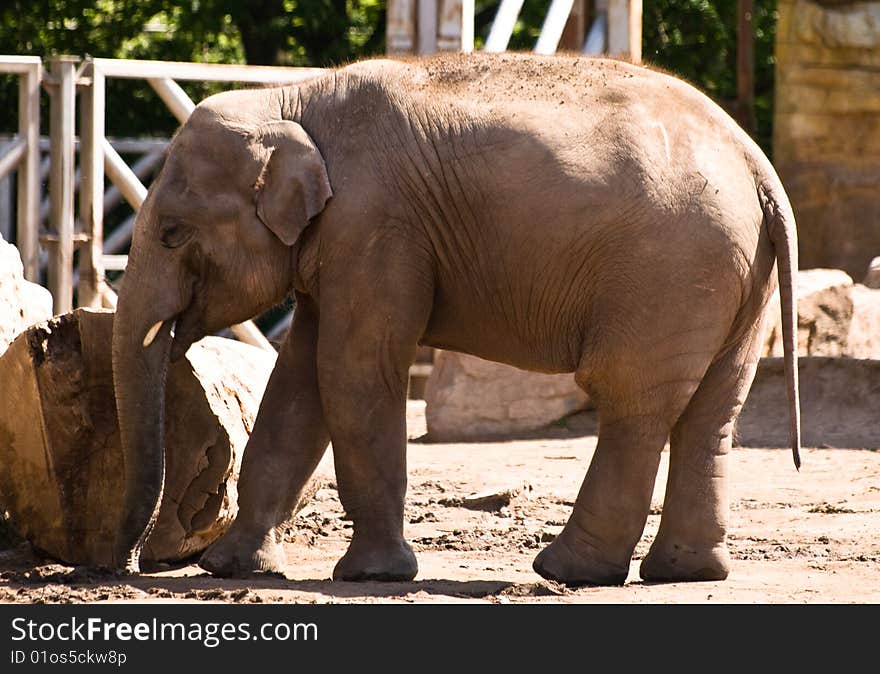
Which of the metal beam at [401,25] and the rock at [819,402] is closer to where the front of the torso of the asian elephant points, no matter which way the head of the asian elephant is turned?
the metal beam

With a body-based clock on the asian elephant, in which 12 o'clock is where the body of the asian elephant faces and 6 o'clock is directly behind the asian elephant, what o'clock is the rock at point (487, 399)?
The rock is roughly at 3 o'clock from the asian elephant.

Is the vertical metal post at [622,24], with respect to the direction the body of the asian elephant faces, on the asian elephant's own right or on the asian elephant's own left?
on the asian elephant's own right

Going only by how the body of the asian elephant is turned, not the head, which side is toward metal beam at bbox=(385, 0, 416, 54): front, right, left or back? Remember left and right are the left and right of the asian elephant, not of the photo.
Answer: right

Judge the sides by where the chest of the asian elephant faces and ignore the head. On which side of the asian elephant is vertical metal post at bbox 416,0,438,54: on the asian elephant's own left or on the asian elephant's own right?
on the asian elephant's own right

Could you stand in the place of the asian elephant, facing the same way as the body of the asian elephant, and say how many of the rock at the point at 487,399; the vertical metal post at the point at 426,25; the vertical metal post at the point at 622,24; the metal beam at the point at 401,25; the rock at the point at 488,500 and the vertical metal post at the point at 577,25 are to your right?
6

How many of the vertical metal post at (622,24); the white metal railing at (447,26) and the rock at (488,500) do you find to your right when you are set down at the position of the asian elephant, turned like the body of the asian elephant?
3

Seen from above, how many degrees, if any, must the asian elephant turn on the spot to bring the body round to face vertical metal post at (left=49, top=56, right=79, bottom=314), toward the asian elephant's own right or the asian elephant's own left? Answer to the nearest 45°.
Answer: approximately 45° to the asian elephant's own right

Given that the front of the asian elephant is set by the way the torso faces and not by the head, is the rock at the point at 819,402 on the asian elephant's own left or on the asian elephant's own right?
on the asian elephant's own right

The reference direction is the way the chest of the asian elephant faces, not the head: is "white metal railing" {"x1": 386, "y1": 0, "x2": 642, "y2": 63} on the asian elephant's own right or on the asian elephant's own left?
on the asian elephant's own right

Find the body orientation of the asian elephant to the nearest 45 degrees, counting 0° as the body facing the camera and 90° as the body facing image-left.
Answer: approximately 90°

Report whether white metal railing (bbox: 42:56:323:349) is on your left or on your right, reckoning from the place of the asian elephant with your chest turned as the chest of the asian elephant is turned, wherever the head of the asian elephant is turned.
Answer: on your right

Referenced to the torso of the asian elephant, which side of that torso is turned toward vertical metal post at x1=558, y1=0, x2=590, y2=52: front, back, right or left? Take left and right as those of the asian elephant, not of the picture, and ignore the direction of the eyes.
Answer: right

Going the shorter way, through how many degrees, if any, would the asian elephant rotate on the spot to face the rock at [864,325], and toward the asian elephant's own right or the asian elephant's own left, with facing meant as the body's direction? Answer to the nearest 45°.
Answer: approximately 135° to the asian elephant's own right

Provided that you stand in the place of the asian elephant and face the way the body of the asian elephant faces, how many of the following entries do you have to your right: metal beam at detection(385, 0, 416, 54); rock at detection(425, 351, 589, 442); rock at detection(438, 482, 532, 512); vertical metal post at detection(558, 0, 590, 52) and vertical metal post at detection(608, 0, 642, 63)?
5
